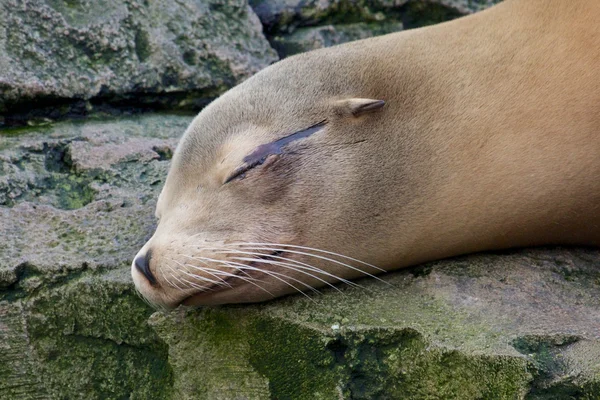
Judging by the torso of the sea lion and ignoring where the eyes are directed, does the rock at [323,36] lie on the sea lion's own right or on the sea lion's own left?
on the sea lion's own right

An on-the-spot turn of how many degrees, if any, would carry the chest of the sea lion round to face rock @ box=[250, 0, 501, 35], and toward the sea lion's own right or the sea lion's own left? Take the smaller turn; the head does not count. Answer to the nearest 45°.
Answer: approximately 90° to the sea lion's own right

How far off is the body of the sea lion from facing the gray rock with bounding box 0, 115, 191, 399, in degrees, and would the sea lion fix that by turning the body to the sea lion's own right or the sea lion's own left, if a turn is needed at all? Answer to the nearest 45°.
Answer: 0° — it already faces it

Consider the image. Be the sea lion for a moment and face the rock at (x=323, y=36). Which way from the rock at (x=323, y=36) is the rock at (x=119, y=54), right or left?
left

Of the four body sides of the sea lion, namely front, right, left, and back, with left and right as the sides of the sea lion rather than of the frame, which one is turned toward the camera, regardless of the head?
left

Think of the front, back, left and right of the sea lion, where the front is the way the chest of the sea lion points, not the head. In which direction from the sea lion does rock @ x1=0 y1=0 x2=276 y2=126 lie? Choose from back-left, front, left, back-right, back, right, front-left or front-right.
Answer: front-right
